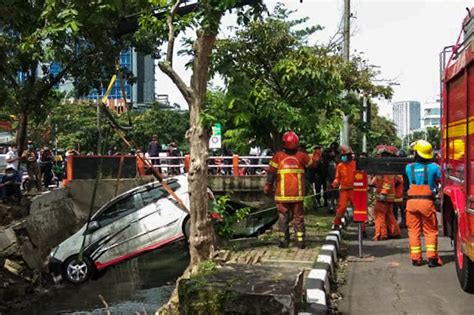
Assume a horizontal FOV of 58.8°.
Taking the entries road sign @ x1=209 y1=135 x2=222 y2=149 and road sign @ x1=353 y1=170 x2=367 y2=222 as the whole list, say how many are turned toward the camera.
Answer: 2

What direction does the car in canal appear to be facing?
to the viewer's left

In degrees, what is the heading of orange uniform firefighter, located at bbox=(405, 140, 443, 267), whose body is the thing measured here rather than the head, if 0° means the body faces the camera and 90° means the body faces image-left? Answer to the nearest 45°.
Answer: approximately 180°

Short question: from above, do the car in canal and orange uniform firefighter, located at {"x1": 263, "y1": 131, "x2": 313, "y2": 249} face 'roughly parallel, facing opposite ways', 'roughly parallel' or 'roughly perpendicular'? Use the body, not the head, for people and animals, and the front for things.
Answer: roughly perpendicular

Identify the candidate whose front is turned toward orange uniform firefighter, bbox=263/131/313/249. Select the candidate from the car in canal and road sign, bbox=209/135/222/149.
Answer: the road sign

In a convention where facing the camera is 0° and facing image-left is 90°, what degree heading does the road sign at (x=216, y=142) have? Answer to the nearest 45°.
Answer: approximately 0°

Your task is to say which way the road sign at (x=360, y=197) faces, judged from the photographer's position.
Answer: facing the viewer

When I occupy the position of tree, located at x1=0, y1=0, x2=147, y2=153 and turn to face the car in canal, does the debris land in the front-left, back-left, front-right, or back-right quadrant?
front-right

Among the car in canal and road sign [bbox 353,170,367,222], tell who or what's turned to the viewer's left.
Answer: the car in canal

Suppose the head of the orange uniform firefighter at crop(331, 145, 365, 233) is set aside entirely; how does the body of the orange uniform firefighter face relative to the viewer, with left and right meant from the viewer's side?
facing the viewer and to the left of the viewer

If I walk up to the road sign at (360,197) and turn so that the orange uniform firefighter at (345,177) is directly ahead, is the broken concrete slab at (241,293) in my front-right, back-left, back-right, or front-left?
back-left

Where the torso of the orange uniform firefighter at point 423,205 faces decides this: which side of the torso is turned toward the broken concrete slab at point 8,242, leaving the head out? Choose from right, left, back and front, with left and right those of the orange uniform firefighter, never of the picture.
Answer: left

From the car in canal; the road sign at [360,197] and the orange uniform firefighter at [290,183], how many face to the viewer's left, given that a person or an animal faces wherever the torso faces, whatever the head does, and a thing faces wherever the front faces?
1
